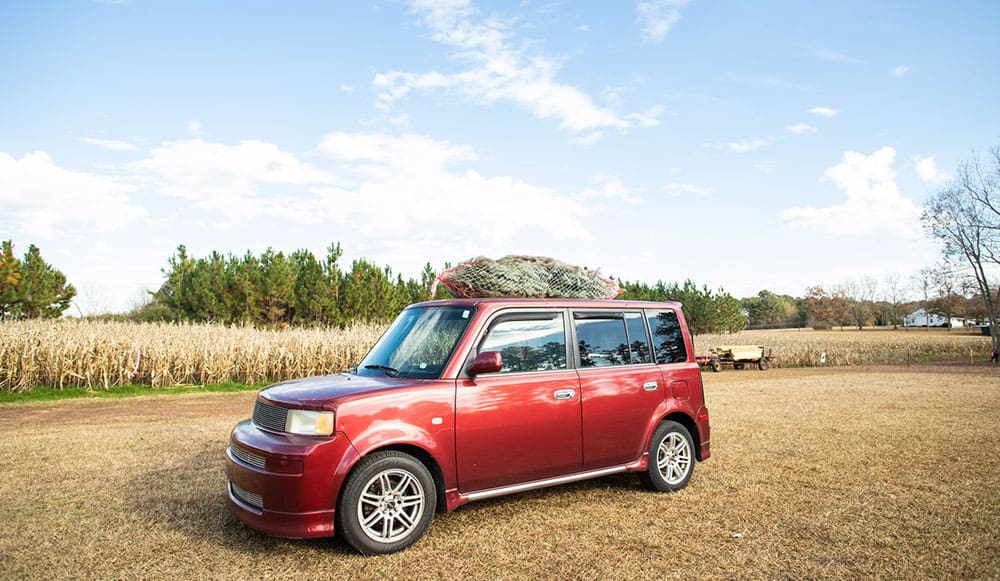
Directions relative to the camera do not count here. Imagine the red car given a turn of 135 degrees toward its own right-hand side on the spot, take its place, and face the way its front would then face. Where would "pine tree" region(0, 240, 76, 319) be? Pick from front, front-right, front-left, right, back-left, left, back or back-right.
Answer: front-left

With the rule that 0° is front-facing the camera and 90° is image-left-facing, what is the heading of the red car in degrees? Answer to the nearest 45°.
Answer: approximately 45°
